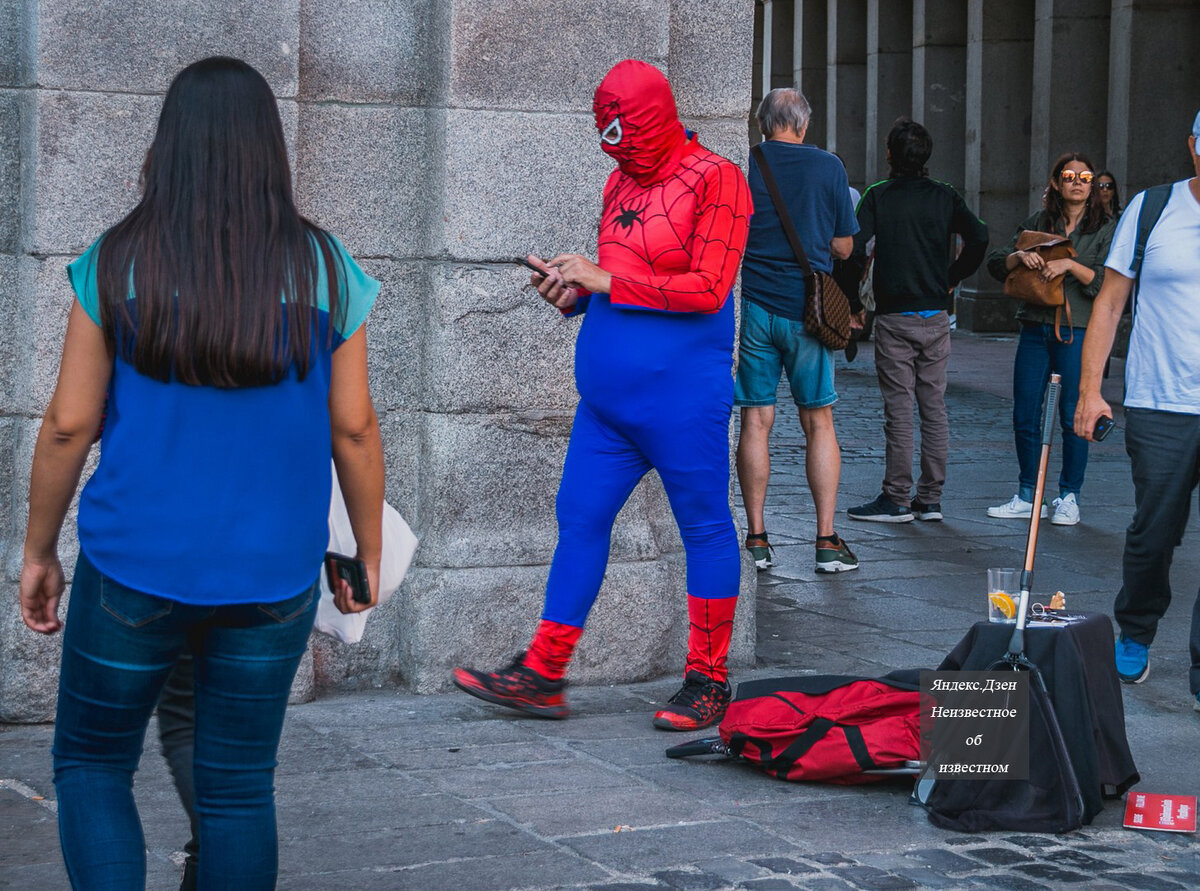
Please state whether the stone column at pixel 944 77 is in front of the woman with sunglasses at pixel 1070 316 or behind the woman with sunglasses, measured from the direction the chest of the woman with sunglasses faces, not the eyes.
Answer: behind

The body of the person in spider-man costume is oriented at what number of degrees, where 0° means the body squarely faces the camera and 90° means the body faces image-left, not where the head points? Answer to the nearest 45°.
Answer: approximately 45°

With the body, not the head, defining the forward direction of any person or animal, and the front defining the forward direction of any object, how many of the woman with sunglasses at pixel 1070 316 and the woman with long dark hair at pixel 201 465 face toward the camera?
1

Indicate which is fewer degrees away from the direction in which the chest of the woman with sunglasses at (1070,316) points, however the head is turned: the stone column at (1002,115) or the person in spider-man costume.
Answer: the person in spider-man costume

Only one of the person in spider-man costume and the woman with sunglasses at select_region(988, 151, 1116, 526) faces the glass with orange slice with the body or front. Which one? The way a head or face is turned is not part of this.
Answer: the woman with sunglasses

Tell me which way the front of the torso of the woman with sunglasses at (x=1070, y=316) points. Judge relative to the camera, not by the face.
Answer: toward the camera

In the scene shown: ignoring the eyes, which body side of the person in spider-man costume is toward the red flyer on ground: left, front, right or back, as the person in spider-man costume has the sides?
left

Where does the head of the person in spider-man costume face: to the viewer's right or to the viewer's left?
to the viewer's left

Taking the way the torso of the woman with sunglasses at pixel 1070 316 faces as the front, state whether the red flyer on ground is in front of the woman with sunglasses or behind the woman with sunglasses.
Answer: in front

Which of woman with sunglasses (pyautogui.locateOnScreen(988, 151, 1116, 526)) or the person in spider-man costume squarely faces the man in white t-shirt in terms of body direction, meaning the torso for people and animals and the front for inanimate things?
the woman with sunglasses

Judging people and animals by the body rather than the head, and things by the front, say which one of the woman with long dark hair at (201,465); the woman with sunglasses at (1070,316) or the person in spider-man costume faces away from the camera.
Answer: the woman with long dark hair

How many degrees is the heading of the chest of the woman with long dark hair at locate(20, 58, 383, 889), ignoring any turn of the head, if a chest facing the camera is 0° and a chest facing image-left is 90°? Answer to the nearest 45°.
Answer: approximately 180°

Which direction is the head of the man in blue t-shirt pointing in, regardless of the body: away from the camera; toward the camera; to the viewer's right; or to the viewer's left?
away from the camera

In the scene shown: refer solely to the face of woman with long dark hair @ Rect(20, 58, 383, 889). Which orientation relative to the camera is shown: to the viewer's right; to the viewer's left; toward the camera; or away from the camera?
away from the camera
